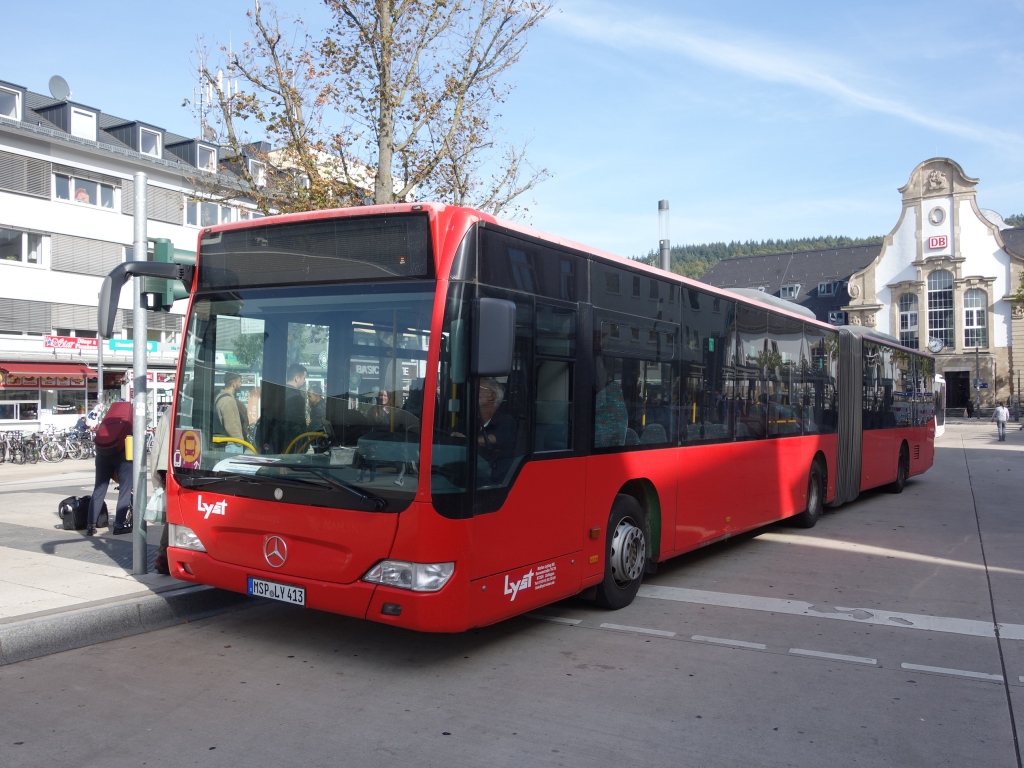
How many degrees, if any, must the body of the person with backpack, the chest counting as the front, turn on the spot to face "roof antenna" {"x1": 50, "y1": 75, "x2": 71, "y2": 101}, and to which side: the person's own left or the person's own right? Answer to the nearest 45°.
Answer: approximately 90° to the person's own left

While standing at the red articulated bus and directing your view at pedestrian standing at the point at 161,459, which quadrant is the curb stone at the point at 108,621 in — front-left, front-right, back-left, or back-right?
front-left

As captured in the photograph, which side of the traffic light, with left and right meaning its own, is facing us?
right

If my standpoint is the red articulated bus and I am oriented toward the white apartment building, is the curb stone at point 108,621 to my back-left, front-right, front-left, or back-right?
front-left

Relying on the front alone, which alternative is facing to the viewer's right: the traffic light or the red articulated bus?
the traffic light

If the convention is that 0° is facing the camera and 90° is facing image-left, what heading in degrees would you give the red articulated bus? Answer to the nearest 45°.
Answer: approximately 45°

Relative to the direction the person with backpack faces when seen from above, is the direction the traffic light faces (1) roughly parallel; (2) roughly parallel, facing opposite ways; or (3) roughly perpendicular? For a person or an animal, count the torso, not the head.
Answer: roughly parallel

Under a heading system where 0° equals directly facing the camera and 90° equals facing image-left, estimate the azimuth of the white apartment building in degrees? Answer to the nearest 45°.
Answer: approximately 315°

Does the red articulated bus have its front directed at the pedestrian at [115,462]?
no

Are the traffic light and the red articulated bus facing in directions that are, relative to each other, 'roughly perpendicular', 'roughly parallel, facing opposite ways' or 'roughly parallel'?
roughly parallel, facing opposite ways

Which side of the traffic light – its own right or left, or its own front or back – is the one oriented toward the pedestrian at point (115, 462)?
left

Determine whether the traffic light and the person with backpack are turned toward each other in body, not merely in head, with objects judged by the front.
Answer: no

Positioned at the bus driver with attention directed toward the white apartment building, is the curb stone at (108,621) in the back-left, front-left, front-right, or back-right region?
front-left

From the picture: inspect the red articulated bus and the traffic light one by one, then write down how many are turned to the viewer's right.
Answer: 1
